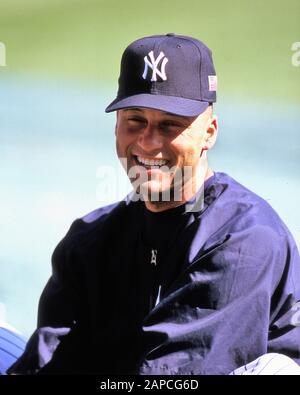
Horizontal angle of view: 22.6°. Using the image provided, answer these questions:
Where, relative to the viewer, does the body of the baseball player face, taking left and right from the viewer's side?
facing the viewer and to the left of the viewer

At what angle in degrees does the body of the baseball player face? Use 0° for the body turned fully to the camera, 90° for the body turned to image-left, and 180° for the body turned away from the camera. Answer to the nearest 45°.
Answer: approximately 45°
